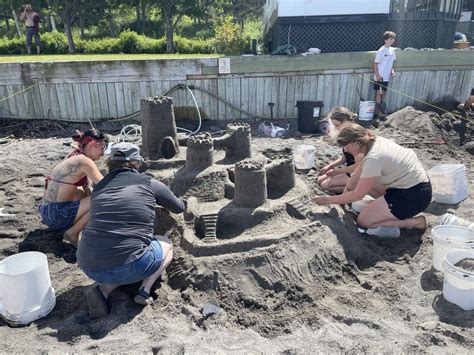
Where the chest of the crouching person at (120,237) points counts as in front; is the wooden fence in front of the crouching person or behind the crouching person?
in front

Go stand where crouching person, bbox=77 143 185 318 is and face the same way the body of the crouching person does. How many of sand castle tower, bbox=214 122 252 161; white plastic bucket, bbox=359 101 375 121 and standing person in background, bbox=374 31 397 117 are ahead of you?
3

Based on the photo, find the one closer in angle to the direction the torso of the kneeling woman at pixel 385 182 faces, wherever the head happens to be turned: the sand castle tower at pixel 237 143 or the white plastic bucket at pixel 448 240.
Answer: the sand castle tower

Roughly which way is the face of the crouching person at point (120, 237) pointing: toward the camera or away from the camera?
away from the camera

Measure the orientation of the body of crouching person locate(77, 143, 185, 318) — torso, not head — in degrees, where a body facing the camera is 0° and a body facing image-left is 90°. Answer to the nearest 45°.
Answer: approximately 225°

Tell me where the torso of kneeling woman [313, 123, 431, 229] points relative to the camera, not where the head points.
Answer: to the viewer's left

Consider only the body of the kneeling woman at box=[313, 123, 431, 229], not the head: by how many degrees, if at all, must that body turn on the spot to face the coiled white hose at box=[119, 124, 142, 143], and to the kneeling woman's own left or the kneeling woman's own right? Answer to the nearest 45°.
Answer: approximately 45° to the kneeling woman's own right

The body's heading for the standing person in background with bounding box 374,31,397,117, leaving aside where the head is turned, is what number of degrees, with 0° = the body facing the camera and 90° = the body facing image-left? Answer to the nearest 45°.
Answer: approximately 315°

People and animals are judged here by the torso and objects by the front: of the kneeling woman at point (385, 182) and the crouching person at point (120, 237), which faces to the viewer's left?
the kneeling woman

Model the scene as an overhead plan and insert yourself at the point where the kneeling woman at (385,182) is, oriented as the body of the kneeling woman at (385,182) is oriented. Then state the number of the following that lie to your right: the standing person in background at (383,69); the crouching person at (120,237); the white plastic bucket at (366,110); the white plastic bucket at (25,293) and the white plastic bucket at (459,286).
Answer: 2

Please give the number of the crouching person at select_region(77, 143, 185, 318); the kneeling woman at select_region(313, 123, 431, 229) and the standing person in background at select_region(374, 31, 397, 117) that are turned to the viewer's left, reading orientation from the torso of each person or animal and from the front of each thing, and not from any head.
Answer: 1

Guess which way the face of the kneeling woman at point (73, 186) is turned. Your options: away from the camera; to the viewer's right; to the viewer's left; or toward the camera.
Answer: to the viewer's right

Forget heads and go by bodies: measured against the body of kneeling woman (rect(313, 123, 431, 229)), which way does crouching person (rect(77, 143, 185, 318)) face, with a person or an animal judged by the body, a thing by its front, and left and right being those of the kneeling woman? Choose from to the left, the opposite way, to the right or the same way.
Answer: to the right

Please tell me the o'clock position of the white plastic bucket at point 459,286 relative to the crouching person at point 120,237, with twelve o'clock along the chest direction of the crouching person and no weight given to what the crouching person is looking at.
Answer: The white plastic bucket is roughly at 2 o'clock from the crouching person.

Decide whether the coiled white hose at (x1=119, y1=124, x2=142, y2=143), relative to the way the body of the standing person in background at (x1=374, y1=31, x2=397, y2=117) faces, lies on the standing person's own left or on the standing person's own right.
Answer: on the standing person's own right
